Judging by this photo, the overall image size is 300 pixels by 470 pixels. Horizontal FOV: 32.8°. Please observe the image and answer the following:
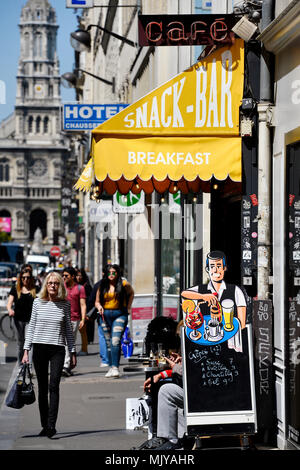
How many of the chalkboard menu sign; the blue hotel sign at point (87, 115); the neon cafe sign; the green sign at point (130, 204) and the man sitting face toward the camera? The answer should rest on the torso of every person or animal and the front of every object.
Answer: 4

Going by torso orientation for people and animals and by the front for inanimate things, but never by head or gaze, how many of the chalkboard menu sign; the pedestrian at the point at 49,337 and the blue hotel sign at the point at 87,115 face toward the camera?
3

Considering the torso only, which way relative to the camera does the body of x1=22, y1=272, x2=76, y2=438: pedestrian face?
toward the camera

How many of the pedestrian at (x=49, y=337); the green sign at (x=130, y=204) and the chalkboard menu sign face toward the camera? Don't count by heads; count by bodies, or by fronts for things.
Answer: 3

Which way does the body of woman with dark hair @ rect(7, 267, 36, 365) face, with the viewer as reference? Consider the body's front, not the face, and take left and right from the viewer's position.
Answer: facing the viewer

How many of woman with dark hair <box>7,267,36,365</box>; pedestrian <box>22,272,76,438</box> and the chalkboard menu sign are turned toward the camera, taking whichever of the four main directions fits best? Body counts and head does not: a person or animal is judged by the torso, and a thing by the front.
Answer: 3

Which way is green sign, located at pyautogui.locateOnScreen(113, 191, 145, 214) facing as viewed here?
toward the camera

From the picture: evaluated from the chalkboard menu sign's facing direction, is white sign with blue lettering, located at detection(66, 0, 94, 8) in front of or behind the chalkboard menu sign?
behind

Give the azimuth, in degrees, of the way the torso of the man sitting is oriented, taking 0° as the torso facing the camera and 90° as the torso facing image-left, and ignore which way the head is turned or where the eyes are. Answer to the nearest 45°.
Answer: approximately 90°

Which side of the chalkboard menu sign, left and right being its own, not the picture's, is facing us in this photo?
front

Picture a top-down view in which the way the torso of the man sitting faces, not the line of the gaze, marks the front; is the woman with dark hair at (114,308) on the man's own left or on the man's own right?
on the man's own right

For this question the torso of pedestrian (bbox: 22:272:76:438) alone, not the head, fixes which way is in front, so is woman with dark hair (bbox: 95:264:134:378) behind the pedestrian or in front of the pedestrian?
behind

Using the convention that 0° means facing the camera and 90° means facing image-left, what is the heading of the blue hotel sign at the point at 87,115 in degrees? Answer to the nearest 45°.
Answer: approximately 0°
